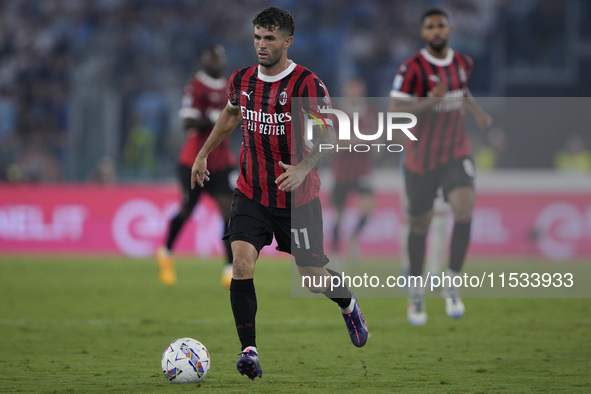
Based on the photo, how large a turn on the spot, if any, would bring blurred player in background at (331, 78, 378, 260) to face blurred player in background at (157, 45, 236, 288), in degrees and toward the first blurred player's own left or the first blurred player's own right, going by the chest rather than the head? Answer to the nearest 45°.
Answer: approximately 45° to the first blurred player's own right

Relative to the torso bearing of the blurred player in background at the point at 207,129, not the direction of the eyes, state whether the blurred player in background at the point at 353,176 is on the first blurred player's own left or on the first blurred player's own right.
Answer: on the first blurred player's own left

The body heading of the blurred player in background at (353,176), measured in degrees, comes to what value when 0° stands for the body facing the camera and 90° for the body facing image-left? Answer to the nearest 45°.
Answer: approximately 0°
